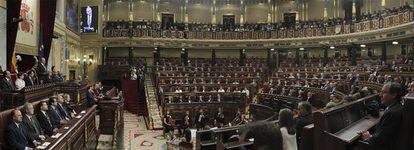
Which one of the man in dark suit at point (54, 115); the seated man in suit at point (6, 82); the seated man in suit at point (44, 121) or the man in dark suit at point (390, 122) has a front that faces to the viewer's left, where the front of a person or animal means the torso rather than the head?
the man in dark suit at point (390, 122)

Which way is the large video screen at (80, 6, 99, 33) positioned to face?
toward the camera

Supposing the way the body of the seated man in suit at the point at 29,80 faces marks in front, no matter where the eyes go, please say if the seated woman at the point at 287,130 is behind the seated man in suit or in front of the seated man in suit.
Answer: in front

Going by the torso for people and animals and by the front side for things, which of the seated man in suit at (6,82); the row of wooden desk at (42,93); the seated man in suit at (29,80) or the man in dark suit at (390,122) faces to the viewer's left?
the man in dark suit

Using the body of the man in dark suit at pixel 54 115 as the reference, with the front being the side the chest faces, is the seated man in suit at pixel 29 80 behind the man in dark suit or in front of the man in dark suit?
behind

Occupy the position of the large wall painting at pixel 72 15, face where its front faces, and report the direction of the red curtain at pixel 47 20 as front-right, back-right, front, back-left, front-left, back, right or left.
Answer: front-right

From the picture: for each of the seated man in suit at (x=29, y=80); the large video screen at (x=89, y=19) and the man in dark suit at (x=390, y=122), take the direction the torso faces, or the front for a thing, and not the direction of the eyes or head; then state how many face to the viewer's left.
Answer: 1

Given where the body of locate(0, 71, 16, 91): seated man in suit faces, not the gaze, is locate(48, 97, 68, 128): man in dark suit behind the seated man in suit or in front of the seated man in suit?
in front

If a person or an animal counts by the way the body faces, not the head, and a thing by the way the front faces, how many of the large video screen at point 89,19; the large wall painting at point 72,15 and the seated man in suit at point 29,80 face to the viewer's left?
0

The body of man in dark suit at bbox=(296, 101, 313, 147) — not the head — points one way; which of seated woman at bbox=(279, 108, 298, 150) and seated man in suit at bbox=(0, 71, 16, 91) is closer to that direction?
the seated man in suit

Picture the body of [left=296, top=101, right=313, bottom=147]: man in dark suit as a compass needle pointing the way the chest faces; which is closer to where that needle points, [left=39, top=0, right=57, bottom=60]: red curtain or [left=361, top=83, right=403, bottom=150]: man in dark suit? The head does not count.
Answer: the red curtain

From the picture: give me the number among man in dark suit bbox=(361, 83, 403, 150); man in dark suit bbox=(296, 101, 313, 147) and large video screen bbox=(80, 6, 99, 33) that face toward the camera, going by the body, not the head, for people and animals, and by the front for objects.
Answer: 1

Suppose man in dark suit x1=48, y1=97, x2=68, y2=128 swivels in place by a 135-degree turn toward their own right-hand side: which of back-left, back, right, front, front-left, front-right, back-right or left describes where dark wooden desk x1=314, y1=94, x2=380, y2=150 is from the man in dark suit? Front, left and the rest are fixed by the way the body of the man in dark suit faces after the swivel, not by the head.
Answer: back-left

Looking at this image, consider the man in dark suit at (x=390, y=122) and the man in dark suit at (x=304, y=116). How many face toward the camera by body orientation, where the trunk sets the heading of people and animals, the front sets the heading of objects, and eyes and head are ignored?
0

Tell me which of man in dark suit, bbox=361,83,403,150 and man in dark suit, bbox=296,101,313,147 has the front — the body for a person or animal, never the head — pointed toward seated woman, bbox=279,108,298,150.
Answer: man in dark suit, bbox=361,83,403,150

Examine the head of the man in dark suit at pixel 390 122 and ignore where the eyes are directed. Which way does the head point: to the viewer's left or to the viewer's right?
to the viewer's left

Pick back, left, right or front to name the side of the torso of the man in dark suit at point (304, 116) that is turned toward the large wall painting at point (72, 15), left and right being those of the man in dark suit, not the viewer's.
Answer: front

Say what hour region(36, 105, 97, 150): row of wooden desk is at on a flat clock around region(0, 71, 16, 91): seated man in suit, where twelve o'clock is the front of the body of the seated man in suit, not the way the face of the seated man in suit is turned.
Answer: The row of wooden desk is roughly at 1 o'clock from the seated man in suit.

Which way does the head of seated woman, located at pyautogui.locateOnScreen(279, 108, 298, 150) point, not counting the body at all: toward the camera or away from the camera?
away from the camera
